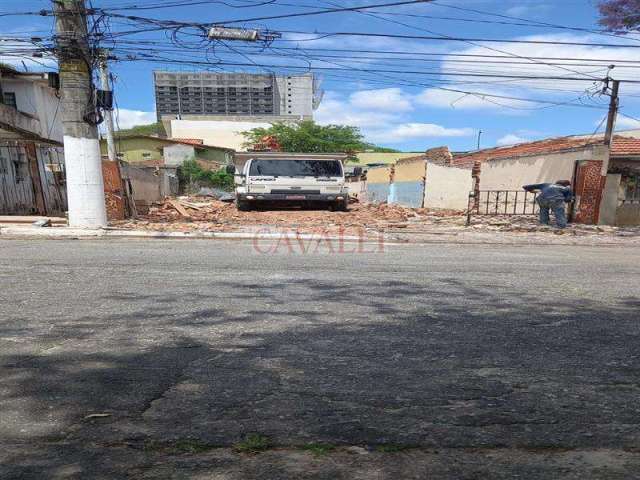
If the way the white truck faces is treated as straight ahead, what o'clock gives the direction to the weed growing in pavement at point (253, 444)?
The weed growing in pavement is roughly at 12 o'clock from the white truck.

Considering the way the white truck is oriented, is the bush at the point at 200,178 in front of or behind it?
behind

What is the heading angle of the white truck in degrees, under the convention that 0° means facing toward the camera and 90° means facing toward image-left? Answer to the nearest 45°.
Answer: approximately 0°

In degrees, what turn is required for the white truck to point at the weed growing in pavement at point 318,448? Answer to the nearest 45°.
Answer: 0° — it already faces it

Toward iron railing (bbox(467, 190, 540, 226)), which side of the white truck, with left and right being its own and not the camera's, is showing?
left

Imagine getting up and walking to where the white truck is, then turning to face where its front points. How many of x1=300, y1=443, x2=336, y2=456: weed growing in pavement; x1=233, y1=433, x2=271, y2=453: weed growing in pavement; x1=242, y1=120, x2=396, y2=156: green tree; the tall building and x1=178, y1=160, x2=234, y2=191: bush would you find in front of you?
2

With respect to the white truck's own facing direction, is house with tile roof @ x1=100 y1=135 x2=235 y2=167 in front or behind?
behind

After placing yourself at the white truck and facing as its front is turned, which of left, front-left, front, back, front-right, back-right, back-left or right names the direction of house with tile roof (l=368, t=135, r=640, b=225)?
left

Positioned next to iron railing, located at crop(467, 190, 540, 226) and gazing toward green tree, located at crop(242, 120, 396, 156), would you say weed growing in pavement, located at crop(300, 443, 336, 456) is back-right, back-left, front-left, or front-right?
back-left

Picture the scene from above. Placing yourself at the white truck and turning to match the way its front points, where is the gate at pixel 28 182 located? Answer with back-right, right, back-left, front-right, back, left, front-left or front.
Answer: right

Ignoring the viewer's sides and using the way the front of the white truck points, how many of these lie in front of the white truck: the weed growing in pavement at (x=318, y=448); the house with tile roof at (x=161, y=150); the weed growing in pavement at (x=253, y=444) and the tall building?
2

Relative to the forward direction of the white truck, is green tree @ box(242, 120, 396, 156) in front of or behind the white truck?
behind
